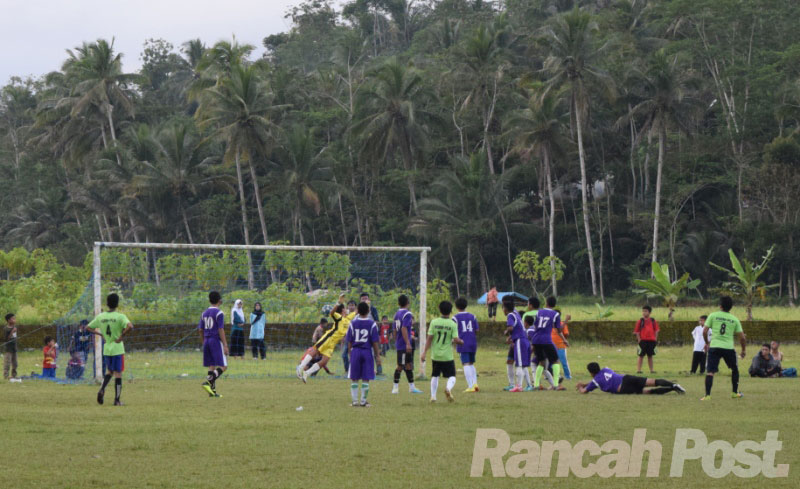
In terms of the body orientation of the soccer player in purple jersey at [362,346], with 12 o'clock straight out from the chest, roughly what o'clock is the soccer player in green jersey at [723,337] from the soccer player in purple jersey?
The soccer player in green jersey is roughly at 3 o'clock from the soccer player in purple jersey.

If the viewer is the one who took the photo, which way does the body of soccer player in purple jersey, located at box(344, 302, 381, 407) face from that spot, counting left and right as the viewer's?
facing away from the viewer

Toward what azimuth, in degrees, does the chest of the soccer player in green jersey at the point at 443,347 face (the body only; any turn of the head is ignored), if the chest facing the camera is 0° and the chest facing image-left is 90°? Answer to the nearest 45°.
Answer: approximately 180°

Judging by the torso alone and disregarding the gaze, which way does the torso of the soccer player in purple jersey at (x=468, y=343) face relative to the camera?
away from the camera

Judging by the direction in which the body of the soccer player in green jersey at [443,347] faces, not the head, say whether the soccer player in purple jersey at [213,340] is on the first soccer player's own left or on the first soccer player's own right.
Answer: on the first soccer player's own left

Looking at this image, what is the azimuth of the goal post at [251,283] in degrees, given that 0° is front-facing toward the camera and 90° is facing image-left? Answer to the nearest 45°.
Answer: approximately 0°

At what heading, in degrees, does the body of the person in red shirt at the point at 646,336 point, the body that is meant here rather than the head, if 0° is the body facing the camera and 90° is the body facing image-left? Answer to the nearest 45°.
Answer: approximately 0°

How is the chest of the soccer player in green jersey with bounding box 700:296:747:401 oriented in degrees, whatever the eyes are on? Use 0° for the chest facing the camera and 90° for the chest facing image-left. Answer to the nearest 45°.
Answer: approximately 180°

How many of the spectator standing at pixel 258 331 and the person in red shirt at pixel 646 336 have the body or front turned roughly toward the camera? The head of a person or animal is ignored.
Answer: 2

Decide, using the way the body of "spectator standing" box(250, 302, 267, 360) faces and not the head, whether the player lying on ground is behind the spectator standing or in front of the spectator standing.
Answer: in front
